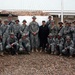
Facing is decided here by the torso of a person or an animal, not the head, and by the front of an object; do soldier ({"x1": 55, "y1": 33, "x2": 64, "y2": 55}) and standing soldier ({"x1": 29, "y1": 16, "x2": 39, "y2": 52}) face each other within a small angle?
no

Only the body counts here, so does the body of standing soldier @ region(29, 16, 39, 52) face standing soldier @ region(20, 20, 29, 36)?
no

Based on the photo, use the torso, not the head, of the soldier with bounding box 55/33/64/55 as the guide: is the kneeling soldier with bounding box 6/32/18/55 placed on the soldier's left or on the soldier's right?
on the soldier's right

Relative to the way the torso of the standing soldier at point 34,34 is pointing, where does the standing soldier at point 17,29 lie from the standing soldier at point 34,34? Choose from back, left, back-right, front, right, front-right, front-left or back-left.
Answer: right

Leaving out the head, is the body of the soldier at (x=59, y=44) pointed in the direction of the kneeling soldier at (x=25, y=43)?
no

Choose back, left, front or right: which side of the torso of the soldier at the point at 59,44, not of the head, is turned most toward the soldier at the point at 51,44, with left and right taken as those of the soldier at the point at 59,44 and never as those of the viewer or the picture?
right

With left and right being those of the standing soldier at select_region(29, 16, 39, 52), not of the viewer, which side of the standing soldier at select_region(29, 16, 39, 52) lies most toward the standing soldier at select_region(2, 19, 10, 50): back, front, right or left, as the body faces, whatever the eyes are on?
right

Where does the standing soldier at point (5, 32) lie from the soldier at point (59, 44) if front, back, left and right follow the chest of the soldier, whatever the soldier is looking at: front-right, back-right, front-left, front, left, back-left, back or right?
right

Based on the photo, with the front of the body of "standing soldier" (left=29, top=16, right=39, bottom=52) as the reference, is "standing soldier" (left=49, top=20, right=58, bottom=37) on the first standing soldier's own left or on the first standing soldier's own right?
on the first standing soldier's own left

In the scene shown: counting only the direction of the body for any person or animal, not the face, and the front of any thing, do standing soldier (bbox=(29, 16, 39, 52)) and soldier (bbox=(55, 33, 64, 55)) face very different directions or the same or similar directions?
same or similar directions

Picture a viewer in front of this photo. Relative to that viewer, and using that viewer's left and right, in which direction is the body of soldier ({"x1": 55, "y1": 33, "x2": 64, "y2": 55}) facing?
facing the viewer

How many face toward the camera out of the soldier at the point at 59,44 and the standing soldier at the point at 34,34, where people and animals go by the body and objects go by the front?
2
